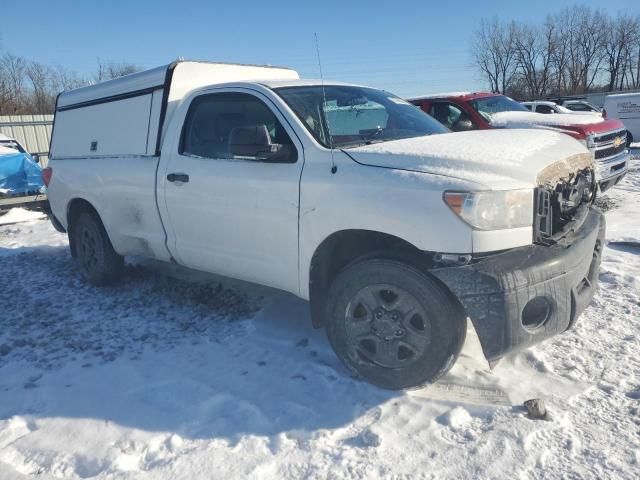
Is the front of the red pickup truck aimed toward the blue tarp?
no

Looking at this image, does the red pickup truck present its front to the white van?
no

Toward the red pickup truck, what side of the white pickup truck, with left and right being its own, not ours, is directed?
left

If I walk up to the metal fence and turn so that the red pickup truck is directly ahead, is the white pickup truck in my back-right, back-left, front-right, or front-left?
front-right

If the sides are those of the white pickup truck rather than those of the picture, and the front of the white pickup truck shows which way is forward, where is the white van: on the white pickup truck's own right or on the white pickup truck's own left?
on the white pickup truck's own left

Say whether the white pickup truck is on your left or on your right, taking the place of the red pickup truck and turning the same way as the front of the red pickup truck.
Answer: on your right

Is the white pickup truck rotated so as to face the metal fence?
no

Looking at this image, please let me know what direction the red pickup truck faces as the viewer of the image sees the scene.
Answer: facing the viewer and to the right of the viewer

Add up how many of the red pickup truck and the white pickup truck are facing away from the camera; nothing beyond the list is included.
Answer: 0

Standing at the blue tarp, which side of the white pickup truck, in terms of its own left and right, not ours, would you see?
back

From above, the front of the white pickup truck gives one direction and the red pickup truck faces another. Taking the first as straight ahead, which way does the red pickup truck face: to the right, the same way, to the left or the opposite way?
the same way
